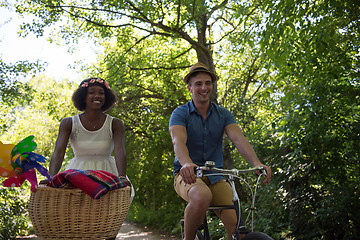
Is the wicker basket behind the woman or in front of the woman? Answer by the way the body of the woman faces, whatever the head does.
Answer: in front

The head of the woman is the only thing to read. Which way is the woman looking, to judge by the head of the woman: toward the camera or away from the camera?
toward the camera

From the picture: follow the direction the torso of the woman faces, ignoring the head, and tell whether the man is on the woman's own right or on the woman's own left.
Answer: on the woman's own left

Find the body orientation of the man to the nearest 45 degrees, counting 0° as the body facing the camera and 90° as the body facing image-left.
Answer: approximately 315°

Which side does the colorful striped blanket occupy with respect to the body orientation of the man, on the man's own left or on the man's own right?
on the man's own right

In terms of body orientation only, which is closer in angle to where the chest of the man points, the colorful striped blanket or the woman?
the colorful striped blanket

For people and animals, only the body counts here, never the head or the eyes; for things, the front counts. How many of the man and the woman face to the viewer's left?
0

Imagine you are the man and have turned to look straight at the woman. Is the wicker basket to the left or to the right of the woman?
left

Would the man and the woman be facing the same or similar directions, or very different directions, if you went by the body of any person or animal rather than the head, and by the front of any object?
same or similar directions

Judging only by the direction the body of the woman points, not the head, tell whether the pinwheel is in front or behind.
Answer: in front

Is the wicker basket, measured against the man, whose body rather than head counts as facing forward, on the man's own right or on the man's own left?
on the man's own right

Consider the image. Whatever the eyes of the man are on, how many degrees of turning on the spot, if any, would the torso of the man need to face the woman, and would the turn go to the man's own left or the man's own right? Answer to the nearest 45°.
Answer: approximately 135° to the man's own right

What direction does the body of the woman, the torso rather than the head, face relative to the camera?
toward the camera
